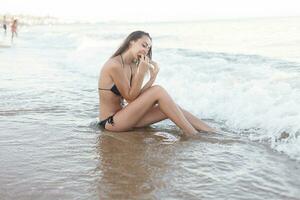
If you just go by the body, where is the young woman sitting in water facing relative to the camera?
to the viewer's right

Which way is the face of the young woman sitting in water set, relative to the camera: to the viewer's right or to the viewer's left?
to the viewer's right
